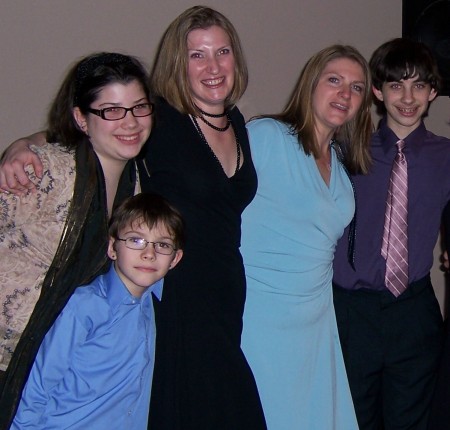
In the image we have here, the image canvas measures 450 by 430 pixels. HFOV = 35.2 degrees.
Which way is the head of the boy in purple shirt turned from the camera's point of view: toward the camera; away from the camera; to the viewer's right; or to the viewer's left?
toward the camera

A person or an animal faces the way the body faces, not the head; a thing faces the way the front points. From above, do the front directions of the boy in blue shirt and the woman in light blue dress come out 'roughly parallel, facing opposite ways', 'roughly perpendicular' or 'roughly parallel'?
roughly parallel

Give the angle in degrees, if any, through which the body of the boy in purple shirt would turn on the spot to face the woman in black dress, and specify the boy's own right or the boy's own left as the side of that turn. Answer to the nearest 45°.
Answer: approximately 45° to the boy's own right

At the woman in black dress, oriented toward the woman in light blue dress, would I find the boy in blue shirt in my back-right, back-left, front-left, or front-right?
back-right

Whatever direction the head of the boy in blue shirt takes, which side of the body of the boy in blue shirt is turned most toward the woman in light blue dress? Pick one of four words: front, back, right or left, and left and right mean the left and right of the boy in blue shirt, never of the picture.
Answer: left

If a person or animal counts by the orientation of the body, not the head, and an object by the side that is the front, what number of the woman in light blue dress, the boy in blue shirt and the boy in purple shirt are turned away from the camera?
0

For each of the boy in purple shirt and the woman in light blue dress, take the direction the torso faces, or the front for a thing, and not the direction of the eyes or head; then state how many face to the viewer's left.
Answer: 0

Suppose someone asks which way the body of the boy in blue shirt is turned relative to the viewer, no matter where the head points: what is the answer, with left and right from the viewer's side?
facing the viewer and to the right of the viewer

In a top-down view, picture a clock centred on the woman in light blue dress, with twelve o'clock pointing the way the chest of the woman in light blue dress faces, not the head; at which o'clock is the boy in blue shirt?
The boy in blue shirt is roughly at 3 o'clock from the woman in light blue dress.

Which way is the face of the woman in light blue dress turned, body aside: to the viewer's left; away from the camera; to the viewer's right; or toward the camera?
toward the camera

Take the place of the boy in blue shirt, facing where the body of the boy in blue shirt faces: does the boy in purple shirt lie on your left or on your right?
on your left

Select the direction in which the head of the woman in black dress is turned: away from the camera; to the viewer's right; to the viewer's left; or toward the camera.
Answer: toward the camera

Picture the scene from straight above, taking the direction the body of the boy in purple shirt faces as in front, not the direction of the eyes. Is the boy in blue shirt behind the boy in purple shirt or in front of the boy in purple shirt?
in front

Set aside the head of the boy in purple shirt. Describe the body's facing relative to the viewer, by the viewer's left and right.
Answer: facing the viewer
